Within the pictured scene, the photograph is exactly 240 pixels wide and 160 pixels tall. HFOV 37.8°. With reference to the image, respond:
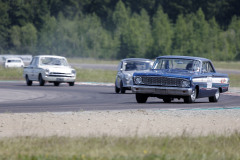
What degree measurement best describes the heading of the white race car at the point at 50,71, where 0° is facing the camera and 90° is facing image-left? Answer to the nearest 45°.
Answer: approximately 315°

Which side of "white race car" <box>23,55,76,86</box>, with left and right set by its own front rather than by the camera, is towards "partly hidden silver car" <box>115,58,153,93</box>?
front

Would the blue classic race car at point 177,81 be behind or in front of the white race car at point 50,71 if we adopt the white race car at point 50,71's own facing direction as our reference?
in front
